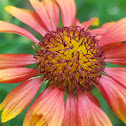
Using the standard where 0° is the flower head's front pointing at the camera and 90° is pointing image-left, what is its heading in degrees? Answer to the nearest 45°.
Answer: approximately 0°
